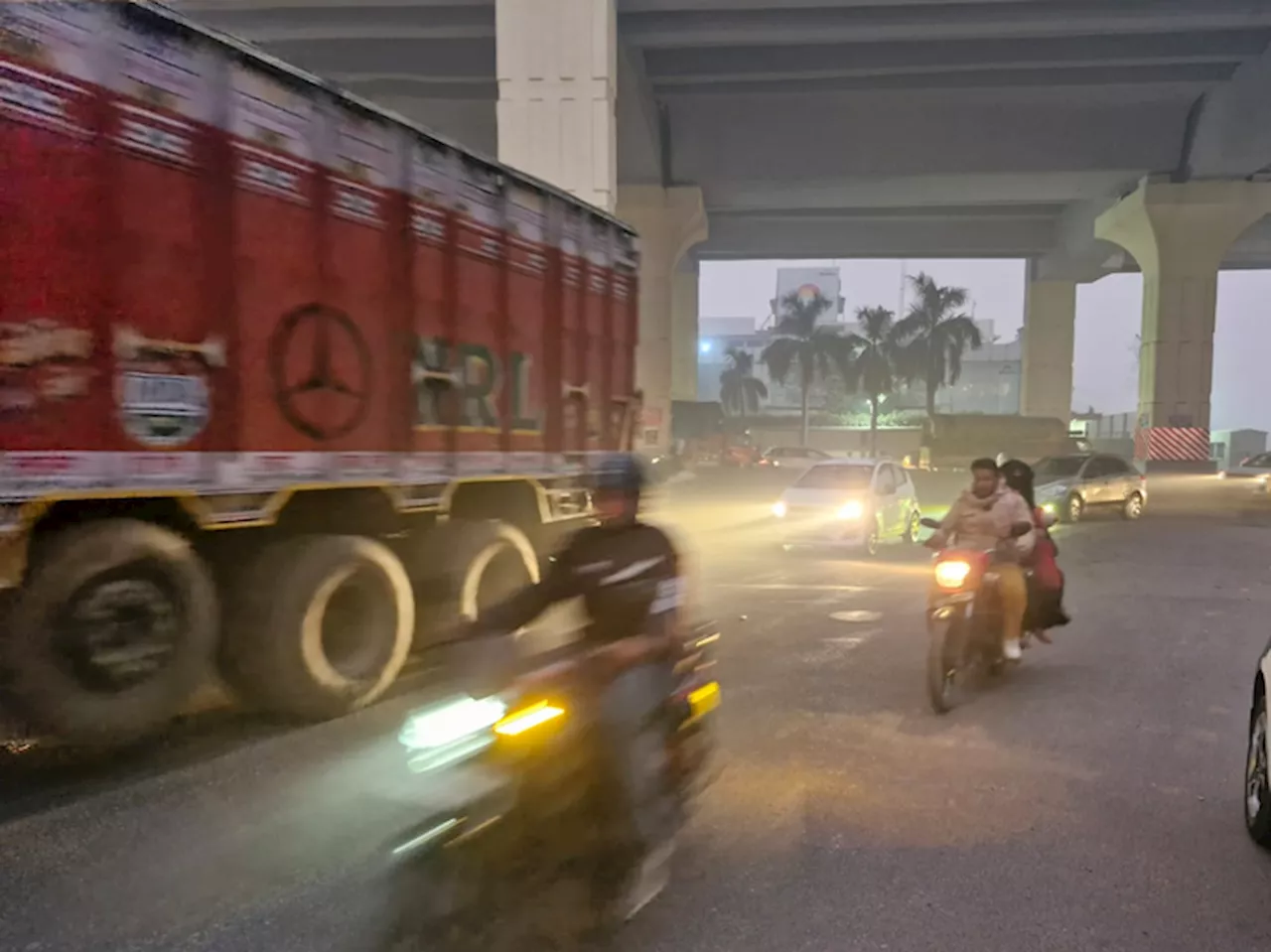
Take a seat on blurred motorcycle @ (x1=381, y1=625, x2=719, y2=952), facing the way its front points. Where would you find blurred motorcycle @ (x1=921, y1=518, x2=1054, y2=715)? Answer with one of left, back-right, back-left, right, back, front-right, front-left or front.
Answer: back

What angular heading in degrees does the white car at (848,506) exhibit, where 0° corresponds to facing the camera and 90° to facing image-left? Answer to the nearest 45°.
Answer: approximately 45°

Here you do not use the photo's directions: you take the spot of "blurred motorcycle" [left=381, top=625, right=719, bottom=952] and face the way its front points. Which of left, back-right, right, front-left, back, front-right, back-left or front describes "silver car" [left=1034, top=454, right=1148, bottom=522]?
back

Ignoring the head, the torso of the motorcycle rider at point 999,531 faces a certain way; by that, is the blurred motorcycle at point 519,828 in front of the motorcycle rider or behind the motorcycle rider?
in front

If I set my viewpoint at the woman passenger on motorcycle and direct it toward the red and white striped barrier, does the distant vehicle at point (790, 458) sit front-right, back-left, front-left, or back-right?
front-left

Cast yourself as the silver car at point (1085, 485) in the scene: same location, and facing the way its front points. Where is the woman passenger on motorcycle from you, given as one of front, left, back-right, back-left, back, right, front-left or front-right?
front-left

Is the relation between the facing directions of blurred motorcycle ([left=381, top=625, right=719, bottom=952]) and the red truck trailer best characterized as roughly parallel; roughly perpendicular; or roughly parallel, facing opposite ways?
roughly parallel

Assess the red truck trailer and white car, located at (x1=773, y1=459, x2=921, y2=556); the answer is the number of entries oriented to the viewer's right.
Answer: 0

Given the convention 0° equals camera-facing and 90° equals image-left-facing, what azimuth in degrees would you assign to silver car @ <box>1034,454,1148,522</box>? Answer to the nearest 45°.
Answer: approximately 45°

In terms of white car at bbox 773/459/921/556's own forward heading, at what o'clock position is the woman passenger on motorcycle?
The woman passenger on motorcycle is roughly at 10 o'clock from the white car.

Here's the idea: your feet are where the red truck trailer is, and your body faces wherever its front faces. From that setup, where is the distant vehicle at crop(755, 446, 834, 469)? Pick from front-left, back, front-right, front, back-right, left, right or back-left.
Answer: back

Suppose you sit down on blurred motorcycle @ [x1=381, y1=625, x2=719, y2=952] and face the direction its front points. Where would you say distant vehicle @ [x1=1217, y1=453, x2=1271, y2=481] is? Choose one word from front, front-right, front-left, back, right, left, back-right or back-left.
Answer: back

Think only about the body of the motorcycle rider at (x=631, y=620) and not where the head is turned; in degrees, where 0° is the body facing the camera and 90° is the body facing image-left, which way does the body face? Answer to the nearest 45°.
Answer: approximately 45°

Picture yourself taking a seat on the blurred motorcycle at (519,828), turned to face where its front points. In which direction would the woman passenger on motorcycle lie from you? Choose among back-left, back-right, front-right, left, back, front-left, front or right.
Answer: back

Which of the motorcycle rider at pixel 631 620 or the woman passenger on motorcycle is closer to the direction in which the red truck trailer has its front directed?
the motorcycle rider
